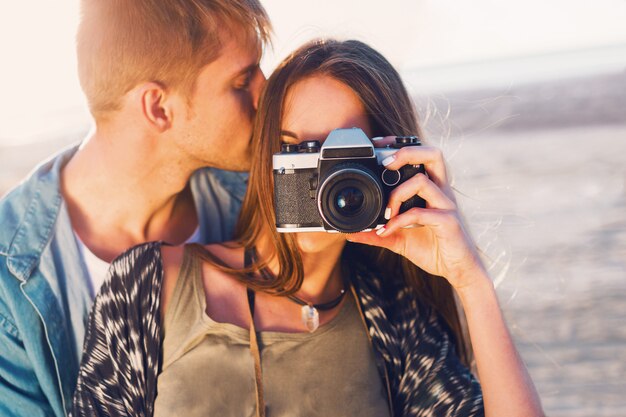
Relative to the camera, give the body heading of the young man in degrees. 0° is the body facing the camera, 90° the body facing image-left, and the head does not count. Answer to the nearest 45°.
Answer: approximately 315°

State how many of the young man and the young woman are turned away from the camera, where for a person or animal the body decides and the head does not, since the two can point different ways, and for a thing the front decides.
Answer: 0

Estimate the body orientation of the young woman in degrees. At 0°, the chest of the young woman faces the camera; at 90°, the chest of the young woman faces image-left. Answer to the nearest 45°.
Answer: approximately 0°

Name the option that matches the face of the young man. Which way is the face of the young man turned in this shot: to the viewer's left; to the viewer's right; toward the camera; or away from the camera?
to the viewer's right

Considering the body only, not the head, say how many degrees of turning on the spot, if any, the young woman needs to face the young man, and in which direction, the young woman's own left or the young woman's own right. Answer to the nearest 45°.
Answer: approximately 135° to the young woman's own right

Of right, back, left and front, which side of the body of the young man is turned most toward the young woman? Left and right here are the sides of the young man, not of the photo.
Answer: front
